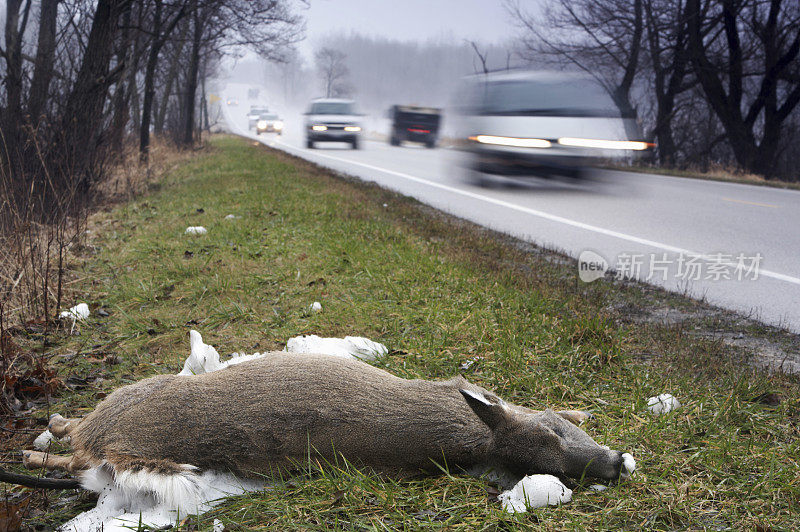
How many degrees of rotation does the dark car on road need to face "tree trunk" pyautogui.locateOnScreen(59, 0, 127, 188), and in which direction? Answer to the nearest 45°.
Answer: approximately 180°

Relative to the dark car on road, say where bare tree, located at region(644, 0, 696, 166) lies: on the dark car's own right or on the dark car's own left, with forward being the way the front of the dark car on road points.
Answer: on the dark car's own right

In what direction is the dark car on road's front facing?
away from the camera

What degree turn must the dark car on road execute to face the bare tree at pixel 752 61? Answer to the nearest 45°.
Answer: approximately 135° to its right

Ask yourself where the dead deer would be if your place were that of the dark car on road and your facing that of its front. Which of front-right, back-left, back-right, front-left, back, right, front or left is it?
back

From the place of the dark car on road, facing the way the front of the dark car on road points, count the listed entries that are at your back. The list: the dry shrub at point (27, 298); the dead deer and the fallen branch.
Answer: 3

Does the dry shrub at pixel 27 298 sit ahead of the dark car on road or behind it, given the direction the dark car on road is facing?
behind

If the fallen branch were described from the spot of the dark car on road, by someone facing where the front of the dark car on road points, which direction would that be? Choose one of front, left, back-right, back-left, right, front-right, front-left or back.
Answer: back

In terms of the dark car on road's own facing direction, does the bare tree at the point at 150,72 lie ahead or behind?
behind
